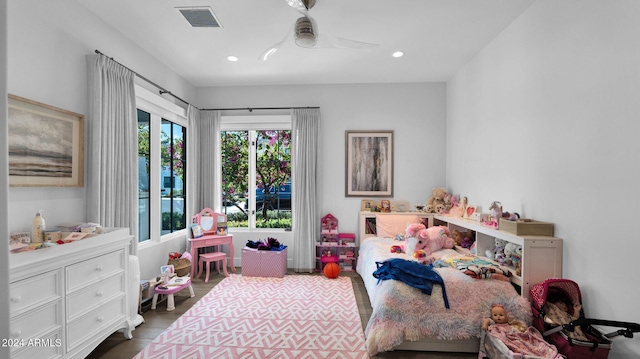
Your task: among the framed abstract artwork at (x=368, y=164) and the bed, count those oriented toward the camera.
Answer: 2

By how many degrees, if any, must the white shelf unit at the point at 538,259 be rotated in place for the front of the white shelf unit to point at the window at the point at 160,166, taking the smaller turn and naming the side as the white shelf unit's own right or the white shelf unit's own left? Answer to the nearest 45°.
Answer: approximately 45° to the white shelf unit's own right

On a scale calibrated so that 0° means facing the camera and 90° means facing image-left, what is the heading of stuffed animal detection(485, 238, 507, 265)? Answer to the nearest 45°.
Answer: approximately 45°

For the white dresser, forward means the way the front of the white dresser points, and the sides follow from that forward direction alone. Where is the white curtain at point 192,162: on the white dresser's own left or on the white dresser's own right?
on the white dresser's own left

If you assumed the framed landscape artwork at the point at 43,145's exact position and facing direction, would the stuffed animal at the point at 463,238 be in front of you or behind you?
in front

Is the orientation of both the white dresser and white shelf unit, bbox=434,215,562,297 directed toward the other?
yes

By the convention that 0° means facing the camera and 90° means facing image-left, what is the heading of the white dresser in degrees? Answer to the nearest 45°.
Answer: approximately 315°

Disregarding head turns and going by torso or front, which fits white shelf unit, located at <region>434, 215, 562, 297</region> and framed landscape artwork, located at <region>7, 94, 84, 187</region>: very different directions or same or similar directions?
very different directions

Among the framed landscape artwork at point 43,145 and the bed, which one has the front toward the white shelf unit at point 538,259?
the framed landscape artwork

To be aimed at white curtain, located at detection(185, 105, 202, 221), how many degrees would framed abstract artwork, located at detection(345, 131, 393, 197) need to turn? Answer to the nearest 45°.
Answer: approximately 90° to its right

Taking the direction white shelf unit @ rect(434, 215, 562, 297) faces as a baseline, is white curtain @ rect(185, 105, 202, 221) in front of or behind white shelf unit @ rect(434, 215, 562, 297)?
in front

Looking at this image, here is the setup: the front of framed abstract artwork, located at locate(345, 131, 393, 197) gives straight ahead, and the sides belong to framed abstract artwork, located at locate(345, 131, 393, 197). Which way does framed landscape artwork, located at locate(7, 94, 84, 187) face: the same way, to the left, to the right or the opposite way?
to the left

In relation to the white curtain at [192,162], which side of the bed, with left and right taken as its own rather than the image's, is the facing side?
right

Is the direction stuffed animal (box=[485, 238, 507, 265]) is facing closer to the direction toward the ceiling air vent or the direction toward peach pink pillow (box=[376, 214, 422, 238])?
the ceiling air vent
